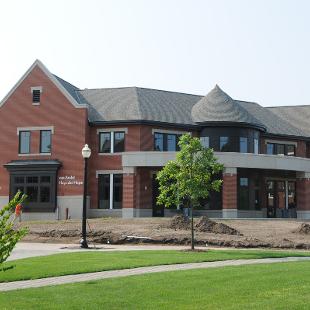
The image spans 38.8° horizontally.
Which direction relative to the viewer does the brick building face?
toward the camera

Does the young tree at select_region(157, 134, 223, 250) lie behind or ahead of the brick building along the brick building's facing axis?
ahead

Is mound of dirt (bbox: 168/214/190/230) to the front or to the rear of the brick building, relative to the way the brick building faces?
to the front
